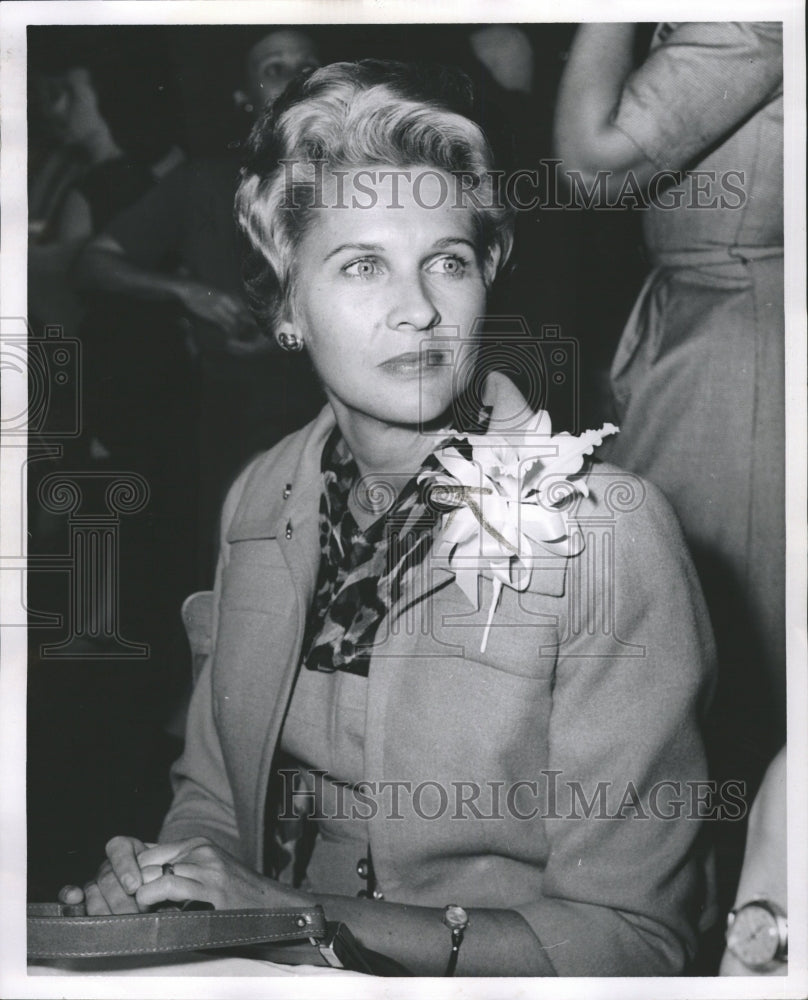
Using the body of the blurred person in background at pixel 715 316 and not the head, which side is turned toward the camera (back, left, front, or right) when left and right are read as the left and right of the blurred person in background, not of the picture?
left

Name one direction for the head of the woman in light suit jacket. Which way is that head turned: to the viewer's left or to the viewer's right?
to the viewer's right
